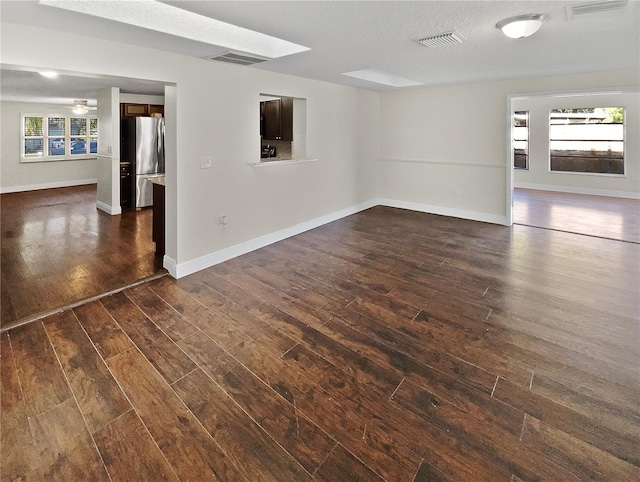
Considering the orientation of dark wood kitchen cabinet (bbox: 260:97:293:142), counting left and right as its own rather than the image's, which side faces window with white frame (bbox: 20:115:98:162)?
right

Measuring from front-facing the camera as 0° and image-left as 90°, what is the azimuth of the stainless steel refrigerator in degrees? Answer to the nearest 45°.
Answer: approximately 315°

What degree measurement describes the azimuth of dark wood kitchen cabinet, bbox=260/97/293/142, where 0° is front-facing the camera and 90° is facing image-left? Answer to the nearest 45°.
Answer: approximately 45°
